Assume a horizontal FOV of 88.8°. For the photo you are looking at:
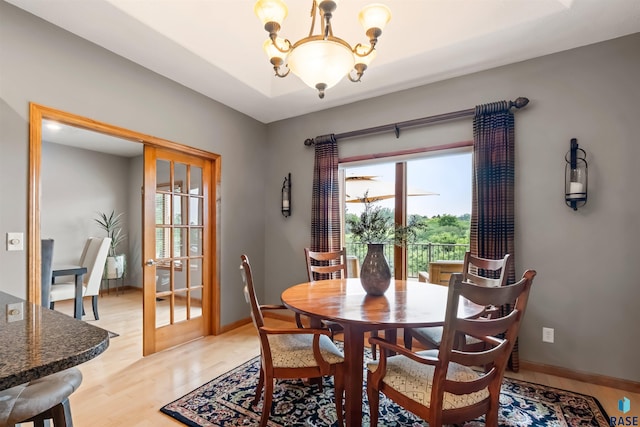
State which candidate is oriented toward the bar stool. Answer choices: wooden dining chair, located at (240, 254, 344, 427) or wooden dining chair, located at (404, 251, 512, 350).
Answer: wooden dining chair, located at (404, 251, 512, 350)

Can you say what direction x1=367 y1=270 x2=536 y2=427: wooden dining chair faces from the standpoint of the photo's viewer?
facing away from the viewer and to the left of the viewer

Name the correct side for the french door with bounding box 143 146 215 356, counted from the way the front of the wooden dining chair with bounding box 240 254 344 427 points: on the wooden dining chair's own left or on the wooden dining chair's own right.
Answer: on the wooden dining chair's own left

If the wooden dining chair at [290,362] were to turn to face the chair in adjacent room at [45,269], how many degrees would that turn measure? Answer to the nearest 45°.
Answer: approximately 180°

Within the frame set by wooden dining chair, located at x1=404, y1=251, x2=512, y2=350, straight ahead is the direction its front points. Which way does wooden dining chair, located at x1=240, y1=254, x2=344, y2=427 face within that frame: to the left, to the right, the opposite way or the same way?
the opposite way

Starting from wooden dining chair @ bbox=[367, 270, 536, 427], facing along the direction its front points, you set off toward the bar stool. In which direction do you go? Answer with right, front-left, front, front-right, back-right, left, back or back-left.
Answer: left

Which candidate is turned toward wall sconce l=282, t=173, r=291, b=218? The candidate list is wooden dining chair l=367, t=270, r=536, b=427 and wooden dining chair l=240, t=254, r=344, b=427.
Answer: wooden dining chair l=367, t=270, r=536, b=427

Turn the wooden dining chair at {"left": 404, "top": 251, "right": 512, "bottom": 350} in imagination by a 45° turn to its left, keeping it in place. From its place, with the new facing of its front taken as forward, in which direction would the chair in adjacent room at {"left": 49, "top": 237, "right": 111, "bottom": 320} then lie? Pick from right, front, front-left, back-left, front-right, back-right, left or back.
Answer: right

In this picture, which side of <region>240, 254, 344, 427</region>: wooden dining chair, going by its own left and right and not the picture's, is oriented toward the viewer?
right

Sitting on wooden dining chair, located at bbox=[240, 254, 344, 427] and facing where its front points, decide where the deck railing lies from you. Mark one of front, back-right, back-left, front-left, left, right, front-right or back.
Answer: front-left

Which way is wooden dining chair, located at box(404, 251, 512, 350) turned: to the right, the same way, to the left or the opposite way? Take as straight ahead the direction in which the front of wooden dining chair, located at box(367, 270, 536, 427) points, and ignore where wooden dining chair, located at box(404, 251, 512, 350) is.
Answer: to the left

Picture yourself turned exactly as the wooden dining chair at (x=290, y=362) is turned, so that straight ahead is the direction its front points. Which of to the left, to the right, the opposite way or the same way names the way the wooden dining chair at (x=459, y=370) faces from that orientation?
to the left

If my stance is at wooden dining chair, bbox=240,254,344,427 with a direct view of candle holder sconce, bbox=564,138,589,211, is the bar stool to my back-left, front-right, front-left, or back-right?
back-right
